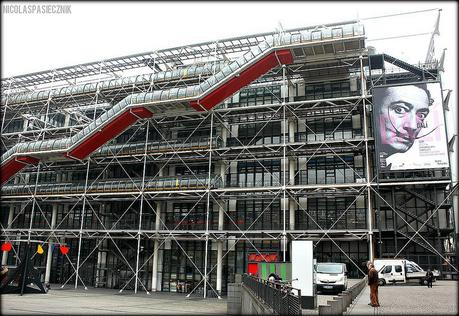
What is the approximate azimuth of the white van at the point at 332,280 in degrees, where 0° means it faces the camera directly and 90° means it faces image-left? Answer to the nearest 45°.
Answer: approximately 0°

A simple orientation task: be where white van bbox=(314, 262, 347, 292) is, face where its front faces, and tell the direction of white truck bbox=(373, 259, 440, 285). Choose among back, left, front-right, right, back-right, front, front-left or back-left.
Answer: back-left

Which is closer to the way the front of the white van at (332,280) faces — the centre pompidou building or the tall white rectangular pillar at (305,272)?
the tall white rectangular pillar

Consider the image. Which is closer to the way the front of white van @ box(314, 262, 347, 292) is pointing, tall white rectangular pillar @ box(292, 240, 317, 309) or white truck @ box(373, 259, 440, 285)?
the tall white rectangular pillar

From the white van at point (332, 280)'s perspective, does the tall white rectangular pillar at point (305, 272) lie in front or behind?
in front
